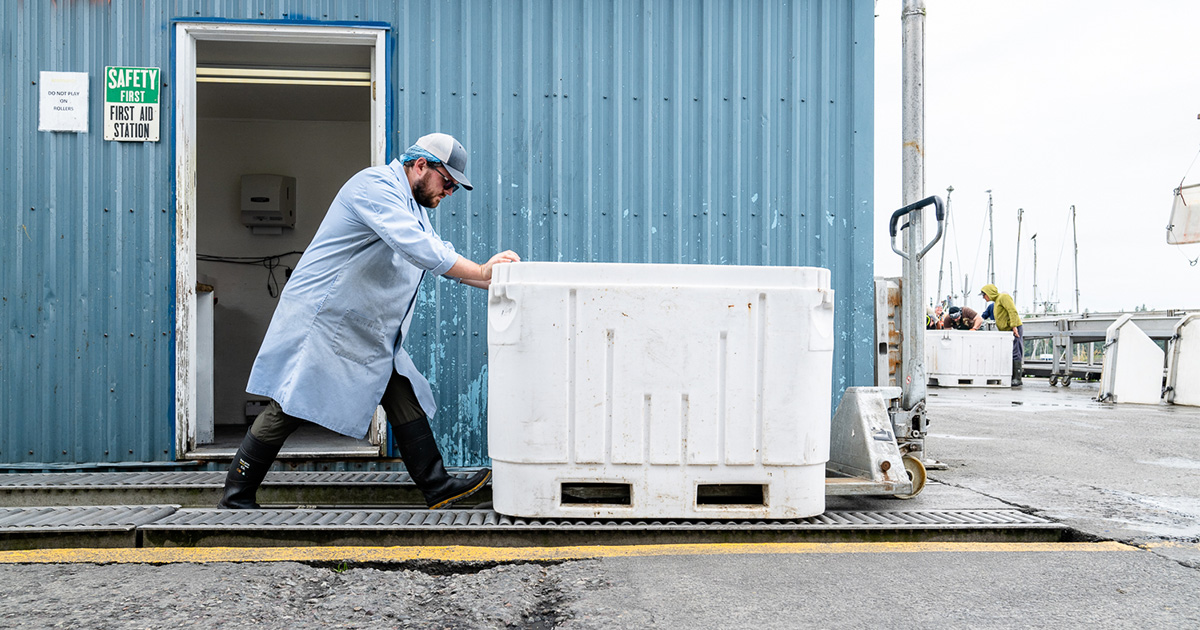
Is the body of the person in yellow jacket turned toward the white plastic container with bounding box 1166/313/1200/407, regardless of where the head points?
no

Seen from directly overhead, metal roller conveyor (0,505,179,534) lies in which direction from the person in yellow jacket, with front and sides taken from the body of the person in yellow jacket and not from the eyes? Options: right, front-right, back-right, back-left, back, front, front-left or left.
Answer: left

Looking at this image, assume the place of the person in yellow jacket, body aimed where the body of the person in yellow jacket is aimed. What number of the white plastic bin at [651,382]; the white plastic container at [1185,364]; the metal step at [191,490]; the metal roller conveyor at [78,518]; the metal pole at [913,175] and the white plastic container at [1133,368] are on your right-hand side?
0

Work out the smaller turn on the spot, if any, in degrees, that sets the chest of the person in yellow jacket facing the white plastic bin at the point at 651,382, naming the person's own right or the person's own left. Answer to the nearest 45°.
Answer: approximately 90° to the person's own left

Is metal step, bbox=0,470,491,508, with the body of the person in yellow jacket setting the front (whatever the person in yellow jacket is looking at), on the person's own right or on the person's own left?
on the person's own left

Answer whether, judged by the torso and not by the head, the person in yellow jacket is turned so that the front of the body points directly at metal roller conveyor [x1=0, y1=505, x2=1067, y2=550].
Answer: no

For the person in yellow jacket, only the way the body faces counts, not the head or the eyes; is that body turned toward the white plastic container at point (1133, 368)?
no

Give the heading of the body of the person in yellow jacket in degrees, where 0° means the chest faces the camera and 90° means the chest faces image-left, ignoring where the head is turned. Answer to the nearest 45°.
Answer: approximately 90°

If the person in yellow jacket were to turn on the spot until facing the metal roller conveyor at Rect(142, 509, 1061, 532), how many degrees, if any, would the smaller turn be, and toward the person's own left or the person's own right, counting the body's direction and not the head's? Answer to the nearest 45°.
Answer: approximately 90° to the person's own left

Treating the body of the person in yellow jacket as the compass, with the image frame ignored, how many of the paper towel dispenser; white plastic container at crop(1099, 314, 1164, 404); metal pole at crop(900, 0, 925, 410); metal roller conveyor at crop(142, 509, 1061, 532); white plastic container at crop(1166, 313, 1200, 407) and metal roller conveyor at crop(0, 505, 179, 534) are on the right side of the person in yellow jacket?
0

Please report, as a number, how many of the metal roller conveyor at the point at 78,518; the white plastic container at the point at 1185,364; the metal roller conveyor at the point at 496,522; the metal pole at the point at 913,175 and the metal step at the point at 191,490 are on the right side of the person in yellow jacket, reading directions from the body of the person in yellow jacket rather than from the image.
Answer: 0

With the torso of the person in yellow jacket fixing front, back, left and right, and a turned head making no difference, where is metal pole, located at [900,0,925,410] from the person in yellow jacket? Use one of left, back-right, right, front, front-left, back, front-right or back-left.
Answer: left

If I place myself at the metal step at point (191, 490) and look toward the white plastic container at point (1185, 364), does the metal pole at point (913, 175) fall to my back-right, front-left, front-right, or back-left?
front-right

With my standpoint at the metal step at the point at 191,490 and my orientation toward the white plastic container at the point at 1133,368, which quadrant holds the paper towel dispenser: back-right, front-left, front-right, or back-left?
front-left

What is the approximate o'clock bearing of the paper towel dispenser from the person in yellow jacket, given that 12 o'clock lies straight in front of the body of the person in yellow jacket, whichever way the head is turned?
The paper towel dispenser is roughly at 10 o'clock from the person in yellow jacket.
